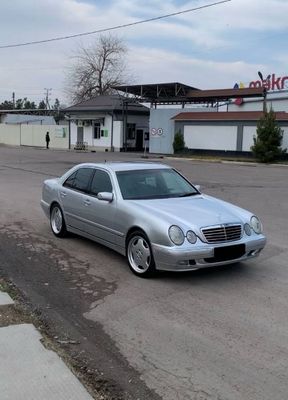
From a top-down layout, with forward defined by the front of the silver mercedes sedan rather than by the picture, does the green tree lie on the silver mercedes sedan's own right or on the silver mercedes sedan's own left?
on the silver mercedes sedan's own left

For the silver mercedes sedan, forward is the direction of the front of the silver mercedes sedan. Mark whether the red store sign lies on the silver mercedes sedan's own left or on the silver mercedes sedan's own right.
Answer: on the silver mercedes sedan's own left

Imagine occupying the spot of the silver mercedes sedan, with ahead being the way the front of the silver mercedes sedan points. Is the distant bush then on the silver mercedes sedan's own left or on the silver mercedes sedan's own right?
on the silver mercedes sedan's own left

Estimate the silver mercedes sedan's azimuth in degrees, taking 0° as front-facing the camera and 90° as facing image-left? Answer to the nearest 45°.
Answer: approximately 315°

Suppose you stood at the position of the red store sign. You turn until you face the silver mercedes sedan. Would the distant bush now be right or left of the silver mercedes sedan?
right
